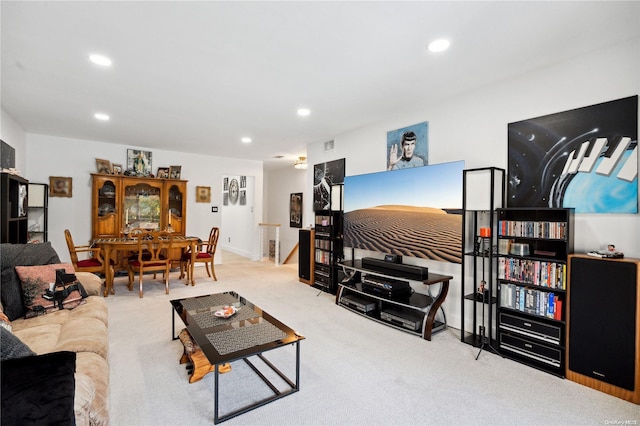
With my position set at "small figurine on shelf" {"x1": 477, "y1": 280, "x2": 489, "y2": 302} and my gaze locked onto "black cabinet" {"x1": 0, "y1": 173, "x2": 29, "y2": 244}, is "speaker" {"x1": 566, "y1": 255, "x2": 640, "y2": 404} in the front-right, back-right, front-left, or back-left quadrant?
back-left

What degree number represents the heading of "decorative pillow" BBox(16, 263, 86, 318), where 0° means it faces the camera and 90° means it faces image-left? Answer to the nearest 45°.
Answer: approximately 315°

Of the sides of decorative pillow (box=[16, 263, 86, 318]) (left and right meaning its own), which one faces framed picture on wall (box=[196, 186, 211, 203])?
left

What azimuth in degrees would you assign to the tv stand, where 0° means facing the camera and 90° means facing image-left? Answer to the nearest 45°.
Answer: approximately 45°

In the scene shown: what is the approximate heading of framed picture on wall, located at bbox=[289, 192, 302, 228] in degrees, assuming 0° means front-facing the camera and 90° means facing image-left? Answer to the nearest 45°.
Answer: approximately 45°

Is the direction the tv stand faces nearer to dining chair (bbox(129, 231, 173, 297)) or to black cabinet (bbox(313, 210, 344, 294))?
the dining chair

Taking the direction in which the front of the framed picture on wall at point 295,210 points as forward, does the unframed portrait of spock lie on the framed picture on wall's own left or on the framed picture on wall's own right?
on the framed picture on wall's own left

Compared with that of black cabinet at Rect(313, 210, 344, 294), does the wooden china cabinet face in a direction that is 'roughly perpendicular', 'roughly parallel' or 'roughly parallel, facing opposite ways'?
roughly perpendicular

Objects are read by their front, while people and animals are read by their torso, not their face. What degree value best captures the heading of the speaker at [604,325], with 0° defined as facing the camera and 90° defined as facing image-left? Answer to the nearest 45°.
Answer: approximately 45°

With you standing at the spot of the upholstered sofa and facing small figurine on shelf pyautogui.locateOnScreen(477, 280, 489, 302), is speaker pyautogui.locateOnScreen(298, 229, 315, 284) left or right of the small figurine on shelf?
left

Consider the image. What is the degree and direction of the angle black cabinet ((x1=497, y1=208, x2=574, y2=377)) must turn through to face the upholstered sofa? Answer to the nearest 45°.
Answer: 0° — it already faces it
